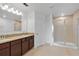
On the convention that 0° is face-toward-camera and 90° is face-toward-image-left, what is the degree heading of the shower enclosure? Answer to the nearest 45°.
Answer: approximately 45°
